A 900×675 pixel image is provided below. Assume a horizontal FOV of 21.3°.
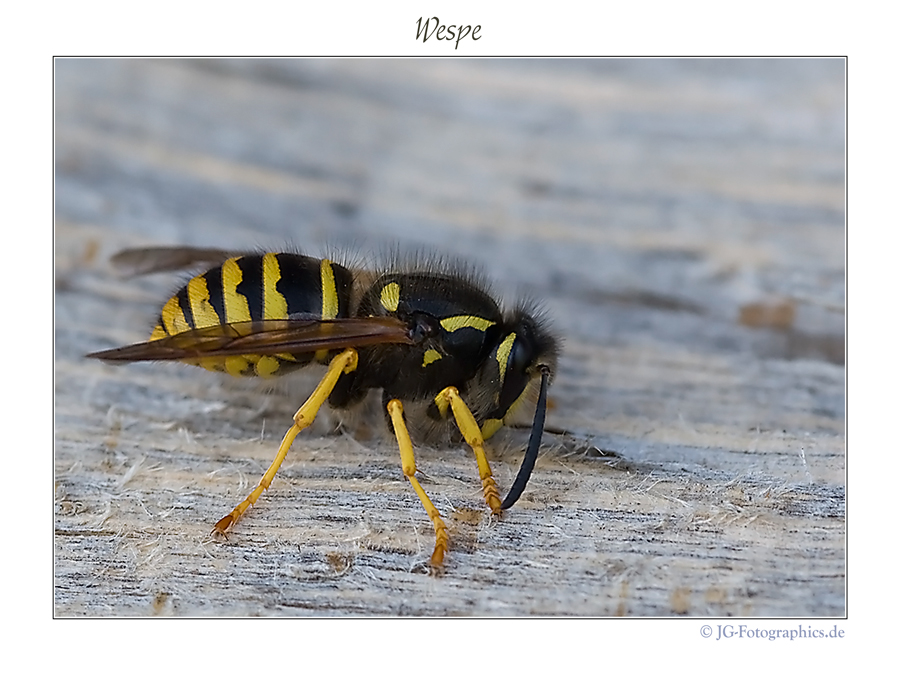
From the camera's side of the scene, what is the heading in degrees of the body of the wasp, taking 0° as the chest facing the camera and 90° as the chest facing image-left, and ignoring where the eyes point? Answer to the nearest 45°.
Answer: approximately 270°
